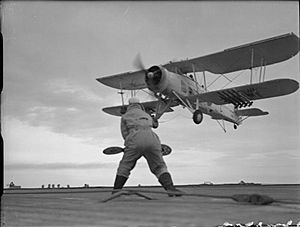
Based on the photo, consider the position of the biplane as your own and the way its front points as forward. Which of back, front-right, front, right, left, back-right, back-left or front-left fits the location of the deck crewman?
front-left

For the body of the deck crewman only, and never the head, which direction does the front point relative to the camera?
away from the camera

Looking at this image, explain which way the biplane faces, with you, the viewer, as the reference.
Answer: facing the viewer and to the left of the viewer

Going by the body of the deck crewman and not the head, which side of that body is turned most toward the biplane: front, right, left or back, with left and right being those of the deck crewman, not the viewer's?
front

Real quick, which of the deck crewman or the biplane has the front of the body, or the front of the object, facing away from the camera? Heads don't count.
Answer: the deck crewman

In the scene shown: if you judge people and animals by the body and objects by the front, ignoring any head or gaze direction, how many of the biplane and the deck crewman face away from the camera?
1
